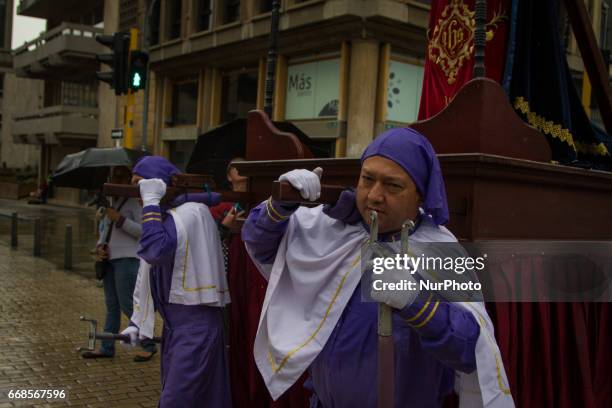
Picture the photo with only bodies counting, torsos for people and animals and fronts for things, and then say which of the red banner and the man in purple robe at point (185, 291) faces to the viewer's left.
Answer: the man in purple robe

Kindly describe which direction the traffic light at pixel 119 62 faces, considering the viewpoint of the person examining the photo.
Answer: facing to the left of the viewer

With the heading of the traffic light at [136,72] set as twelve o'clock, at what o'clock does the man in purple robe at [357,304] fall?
The man in purple robe is roughly at 12 o'clock from the traffic light.

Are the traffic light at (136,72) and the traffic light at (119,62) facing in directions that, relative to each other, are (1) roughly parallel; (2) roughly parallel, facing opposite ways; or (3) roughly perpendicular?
roughly perpendicular

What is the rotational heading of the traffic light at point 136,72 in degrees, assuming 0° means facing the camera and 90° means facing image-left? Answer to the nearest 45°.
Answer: approximately 0°

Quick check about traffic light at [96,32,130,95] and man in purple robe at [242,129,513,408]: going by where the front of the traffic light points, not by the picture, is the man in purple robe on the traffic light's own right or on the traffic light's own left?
on the traffic light's own left

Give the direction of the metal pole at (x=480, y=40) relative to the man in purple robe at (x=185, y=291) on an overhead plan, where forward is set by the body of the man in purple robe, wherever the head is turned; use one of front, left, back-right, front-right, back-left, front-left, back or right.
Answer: back-left

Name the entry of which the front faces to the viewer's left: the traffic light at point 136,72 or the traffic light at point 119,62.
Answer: the traffic light at point 119,62

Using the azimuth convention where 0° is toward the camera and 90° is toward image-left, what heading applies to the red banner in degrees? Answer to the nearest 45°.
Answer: approximately 0°

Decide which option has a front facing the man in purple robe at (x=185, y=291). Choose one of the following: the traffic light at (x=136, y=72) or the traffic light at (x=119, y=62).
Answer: the traffic light at (x=136, y=72)
